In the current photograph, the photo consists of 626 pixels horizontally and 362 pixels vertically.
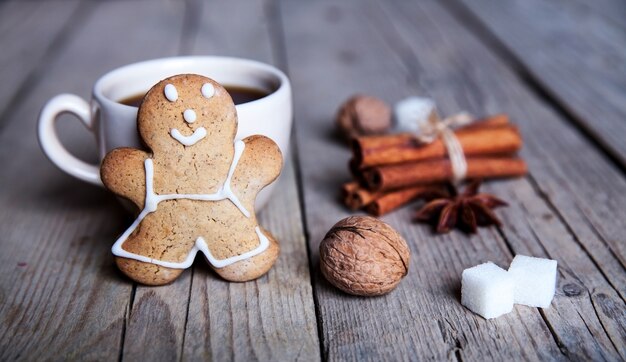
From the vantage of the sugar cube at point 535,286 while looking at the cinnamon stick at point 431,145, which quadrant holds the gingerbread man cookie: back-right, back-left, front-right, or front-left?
front-left

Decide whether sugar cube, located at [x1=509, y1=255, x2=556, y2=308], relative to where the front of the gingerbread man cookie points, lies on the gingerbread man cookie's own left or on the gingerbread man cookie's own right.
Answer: on the gingerbread man cookie's own left

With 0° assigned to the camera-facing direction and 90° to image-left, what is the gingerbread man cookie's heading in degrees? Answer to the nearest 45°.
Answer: approximately 0°

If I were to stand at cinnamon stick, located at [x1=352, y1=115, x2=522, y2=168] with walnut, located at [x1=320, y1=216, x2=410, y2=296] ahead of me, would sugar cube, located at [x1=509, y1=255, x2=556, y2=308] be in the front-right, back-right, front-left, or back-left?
front-left

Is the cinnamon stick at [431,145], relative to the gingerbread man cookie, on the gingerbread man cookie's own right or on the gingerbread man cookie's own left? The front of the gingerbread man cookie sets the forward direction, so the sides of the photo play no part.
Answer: on the gingerbread man cookie's own left

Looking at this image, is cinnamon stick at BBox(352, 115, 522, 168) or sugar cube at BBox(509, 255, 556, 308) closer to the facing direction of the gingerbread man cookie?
the sugar cube

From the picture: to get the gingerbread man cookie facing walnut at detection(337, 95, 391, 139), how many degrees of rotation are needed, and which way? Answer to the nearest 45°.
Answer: approximately 135° to its left

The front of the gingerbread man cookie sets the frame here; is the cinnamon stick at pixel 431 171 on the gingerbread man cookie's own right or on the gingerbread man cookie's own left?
on the gingerbread man cookie's own left
